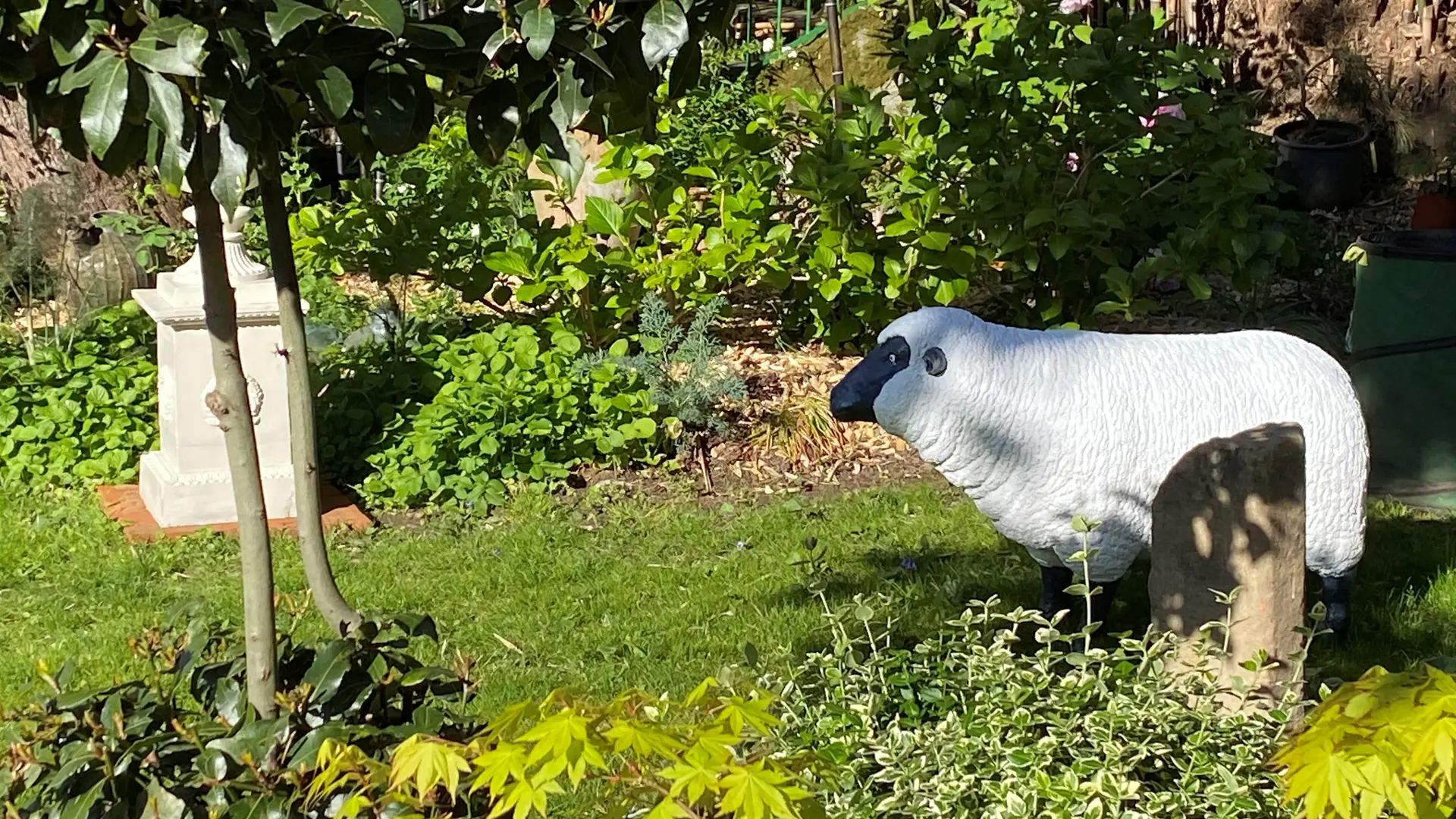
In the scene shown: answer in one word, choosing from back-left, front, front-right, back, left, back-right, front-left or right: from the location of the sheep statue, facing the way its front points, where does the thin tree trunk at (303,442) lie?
front-left

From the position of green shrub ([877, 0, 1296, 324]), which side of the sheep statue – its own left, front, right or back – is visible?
right

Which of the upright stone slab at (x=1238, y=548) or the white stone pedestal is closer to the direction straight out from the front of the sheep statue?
the white stone pedestal

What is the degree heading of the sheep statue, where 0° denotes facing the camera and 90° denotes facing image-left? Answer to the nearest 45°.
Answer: approximately 90°

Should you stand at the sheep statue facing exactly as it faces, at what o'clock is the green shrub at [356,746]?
The green shrub is roughly at 10 o'clock from the sheep statue.

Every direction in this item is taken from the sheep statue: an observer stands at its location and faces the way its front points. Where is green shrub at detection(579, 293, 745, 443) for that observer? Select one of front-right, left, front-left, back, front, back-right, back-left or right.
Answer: front-right

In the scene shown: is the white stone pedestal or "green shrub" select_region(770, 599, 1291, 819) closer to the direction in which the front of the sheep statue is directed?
the white stone pedestal

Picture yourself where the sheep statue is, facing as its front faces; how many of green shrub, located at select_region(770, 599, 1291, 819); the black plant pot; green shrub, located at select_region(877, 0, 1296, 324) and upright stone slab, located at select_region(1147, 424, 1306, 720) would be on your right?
2

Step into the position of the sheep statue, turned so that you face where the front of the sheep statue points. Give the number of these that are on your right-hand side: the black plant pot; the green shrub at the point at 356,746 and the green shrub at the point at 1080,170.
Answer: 2

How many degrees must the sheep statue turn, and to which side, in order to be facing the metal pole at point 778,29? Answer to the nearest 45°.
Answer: approximately 90° to its right

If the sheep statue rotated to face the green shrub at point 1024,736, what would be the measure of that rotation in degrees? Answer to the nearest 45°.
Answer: approximately 90° to its left

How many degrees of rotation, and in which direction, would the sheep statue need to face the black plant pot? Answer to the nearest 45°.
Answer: approximately 90° to its right

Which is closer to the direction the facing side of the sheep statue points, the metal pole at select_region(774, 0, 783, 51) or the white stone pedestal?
the white stone pedestal

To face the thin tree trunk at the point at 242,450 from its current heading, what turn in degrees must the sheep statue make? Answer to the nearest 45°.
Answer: approximately 45° to its left
